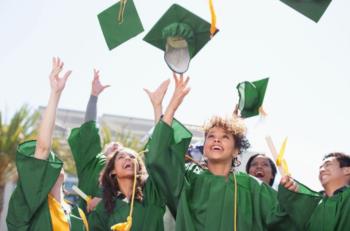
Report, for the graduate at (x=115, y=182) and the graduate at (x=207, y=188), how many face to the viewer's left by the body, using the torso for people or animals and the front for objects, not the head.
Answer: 0

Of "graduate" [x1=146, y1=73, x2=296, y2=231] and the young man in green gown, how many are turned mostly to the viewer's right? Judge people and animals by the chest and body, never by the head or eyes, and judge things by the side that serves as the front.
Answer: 0

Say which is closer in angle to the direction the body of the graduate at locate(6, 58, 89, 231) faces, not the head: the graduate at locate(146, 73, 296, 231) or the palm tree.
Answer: the graduate

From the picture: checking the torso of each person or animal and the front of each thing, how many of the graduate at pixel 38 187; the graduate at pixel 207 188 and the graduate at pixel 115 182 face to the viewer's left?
0

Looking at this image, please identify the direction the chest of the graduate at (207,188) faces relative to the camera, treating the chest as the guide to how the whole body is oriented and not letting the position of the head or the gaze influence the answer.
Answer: toward the camera

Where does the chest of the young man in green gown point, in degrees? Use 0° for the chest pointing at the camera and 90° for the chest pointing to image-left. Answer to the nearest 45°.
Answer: approximately 45°

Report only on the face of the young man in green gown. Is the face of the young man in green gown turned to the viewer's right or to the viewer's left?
to the viewer's left

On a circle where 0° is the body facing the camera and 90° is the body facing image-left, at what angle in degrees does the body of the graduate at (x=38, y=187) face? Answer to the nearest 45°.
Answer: approximately 315°

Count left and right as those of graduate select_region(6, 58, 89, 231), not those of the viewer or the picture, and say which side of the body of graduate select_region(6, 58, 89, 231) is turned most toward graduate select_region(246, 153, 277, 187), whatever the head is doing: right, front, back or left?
left

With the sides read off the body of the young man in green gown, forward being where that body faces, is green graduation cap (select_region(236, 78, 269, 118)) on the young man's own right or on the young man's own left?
on the young man's own right
